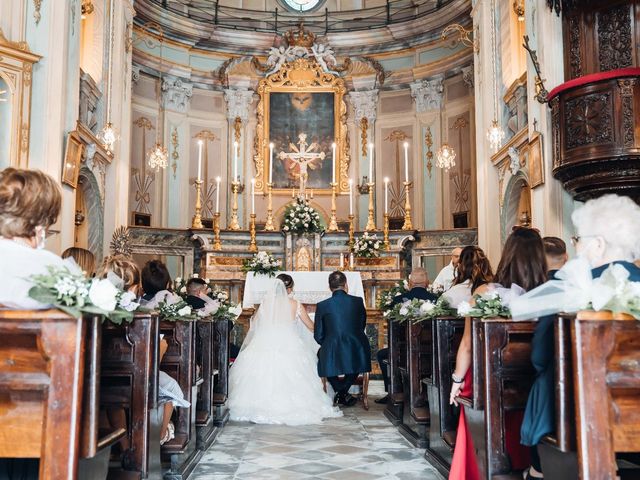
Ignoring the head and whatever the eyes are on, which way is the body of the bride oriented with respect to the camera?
away from the camera

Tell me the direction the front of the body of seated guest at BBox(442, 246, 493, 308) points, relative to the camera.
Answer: away from the camera

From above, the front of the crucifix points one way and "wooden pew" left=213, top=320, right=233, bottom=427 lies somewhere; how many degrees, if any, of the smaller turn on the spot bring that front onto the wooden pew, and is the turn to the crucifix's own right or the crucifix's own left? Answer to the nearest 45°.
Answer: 0° — it already faces it

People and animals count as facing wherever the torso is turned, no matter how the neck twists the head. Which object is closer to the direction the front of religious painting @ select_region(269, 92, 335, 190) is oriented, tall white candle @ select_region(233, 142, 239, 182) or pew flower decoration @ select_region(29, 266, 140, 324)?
the pew flower decoration

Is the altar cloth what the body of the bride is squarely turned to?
yes

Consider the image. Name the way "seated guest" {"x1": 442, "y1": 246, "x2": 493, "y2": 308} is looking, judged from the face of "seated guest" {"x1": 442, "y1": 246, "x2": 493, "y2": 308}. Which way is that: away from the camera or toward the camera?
away from the camera

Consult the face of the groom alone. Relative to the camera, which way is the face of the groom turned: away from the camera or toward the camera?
away from the camera

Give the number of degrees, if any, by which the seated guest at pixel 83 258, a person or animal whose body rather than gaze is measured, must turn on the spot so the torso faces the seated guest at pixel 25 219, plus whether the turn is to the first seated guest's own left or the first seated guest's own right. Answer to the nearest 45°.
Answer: approximately 180°

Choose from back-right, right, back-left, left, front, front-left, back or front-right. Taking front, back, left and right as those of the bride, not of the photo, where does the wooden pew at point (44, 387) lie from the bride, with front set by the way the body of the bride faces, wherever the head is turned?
back

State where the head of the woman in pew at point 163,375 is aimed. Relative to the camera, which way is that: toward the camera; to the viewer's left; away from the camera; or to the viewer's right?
away from the camera

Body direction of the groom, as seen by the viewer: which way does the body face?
away from the camera
